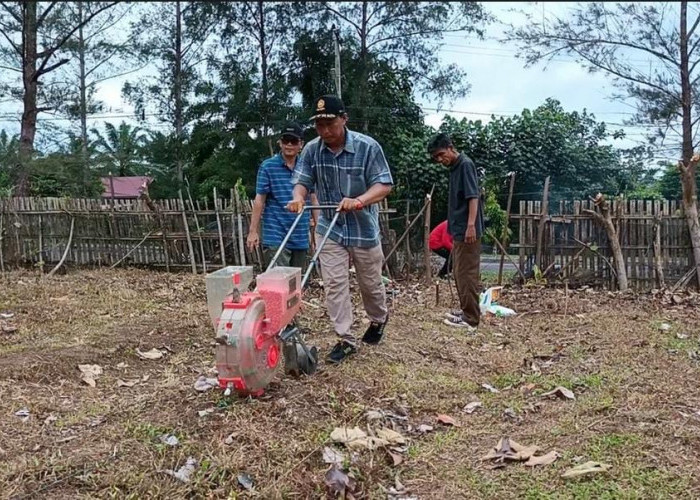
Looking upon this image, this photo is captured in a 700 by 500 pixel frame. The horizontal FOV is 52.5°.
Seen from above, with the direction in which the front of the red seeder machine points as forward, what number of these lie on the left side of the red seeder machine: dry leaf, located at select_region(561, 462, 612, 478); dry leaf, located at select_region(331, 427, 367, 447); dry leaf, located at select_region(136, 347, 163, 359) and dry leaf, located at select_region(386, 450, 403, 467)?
3

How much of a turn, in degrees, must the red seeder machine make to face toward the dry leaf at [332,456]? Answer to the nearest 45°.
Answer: approximately 90° to its left

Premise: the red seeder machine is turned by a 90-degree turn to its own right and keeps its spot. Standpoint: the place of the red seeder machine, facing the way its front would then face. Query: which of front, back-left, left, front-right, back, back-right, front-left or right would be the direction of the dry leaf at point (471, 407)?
back-right

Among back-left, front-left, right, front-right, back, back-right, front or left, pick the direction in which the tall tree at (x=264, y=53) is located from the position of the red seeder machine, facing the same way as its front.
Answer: back-right

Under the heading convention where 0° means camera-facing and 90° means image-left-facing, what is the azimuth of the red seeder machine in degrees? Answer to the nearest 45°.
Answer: approximately 45°

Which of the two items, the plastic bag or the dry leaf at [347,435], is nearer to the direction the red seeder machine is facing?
the dry leaf

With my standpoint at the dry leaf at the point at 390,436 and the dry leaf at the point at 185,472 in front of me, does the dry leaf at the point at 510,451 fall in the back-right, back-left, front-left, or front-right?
back-left

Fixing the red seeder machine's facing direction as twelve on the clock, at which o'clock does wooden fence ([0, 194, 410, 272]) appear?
The wooden fence is roughly at 4 o'clock from the red seeder machine.

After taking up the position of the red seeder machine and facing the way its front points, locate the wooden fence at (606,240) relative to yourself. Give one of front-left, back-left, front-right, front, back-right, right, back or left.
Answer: back

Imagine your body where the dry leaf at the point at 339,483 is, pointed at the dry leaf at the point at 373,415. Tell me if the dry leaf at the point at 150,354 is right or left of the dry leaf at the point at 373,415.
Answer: left

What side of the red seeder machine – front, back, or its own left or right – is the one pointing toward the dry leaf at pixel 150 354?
right

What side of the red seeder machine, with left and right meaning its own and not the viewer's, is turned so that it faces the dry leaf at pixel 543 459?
left

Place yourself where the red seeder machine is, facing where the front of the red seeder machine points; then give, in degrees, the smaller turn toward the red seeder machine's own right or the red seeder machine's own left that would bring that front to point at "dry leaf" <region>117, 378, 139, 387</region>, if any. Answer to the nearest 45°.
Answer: approximately 90° to the red seeder machine's own right

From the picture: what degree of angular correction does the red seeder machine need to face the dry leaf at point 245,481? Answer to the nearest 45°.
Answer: approximately 45° to its left
